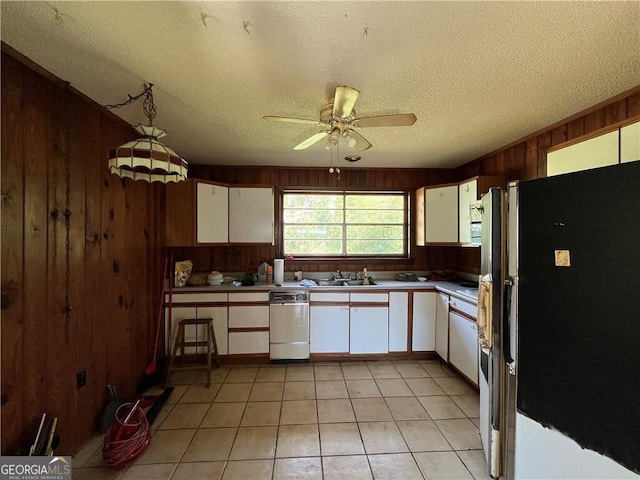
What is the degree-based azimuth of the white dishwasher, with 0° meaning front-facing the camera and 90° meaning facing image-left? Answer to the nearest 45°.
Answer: approximately 0°

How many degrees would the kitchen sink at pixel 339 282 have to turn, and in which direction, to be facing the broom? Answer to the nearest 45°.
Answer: approximately 45° to its right

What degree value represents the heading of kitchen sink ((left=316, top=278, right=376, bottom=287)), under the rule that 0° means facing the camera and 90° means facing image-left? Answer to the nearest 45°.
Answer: approximately 0°

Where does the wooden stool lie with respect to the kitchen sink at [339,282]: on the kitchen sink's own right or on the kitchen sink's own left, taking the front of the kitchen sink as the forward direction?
on the kitchen sink's own right

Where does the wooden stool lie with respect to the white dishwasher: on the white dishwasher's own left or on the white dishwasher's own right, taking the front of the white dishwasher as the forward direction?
on the white dishwasher's own right

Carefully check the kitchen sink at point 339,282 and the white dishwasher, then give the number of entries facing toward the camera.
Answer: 2

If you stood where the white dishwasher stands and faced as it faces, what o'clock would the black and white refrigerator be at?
The black and white refrigerator is roughly at 11 o'clock from the white dishwasher.

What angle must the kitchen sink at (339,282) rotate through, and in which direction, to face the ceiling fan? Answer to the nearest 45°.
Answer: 0° — it already faces it
